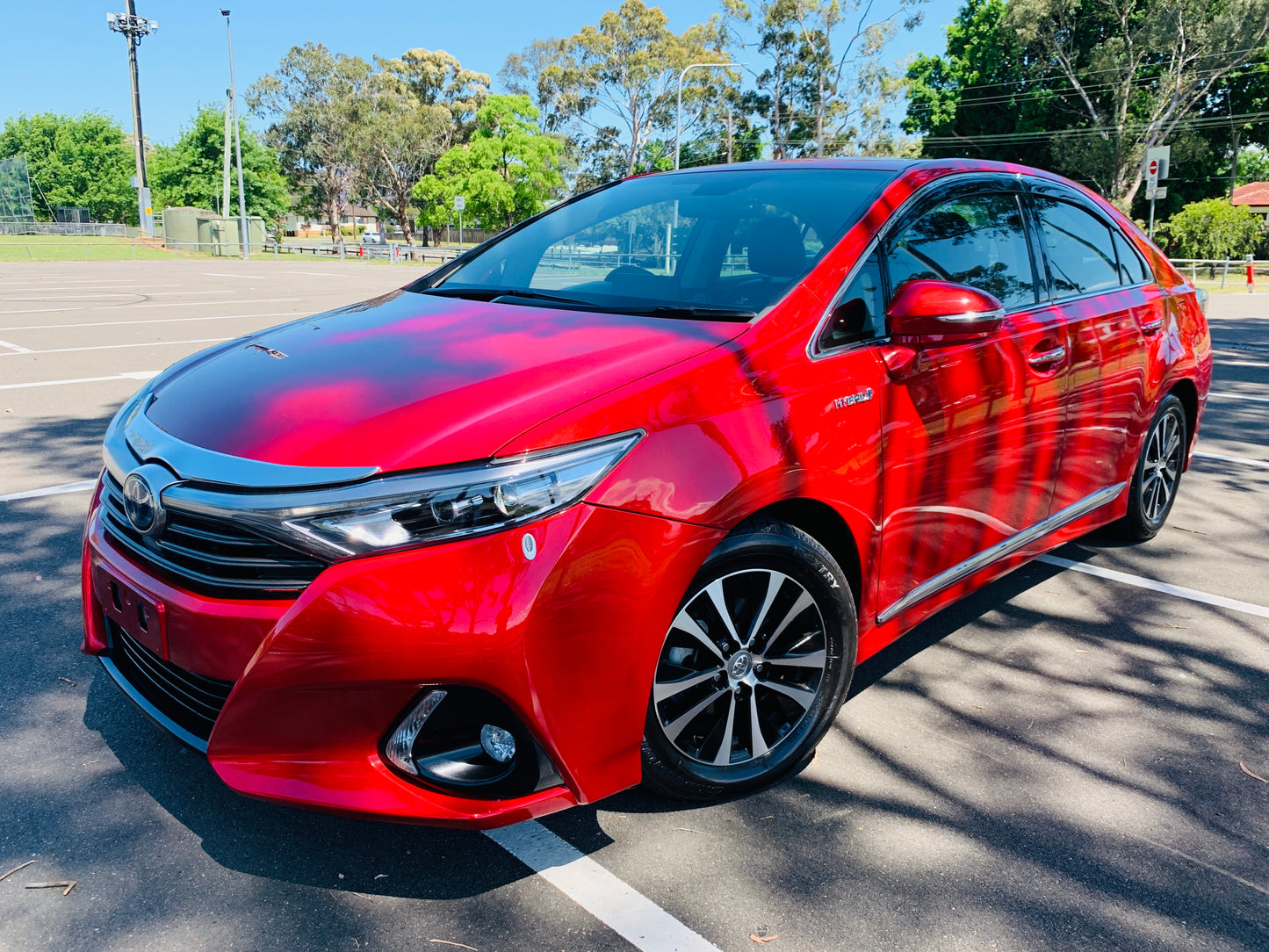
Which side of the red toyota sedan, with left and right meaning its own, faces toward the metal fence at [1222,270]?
back

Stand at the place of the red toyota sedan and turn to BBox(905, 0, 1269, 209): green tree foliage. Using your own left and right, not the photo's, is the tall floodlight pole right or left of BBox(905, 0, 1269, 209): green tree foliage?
left

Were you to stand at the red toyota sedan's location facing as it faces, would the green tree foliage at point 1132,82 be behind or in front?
behind

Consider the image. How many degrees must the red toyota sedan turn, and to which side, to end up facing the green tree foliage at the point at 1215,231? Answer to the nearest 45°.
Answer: approximately 180°

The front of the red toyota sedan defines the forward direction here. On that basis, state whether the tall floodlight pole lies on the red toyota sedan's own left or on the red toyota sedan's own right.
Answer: on the red toyota sedan's own right

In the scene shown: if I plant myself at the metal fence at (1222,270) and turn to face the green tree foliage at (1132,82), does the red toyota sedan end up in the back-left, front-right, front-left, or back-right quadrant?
back-left

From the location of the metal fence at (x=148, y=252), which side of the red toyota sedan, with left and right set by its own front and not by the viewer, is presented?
right

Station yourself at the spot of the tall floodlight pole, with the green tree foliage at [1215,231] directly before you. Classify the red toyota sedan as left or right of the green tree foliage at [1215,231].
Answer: right

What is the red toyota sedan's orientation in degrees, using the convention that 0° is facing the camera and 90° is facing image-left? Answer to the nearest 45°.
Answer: approximately 45°
